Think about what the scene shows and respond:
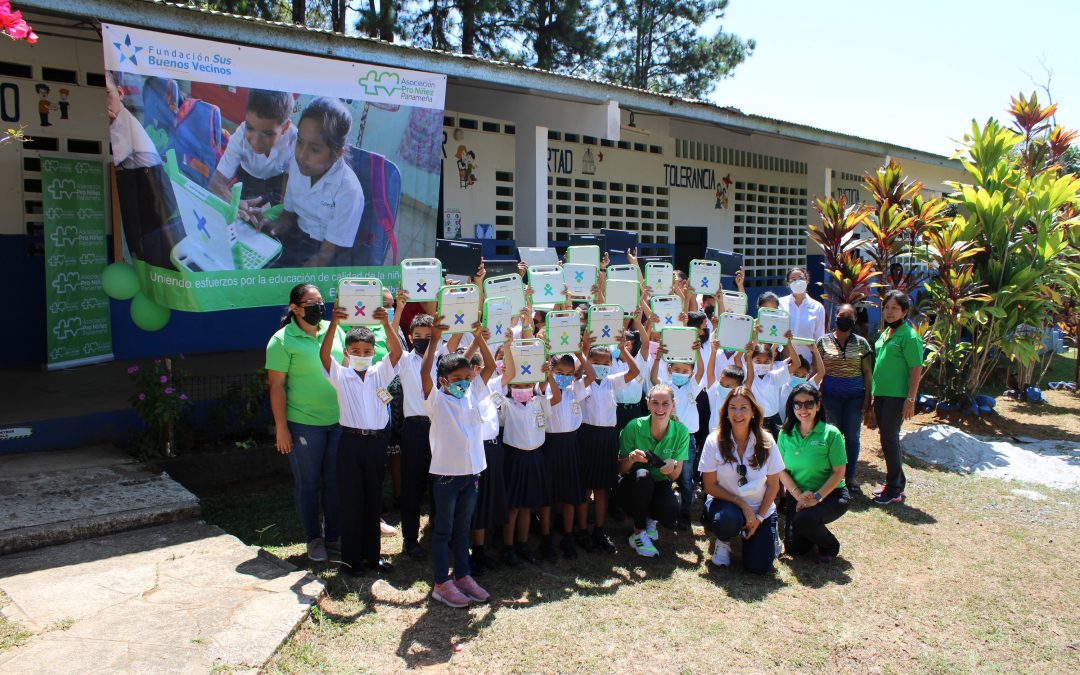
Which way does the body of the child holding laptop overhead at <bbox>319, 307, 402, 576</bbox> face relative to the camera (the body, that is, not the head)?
toward the camera

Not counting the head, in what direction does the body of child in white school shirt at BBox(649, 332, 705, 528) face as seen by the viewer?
toward the camera

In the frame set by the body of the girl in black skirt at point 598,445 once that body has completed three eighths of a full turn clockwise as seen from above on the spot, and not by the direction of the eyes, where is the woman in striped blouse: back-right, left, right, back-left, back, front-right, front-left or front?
right

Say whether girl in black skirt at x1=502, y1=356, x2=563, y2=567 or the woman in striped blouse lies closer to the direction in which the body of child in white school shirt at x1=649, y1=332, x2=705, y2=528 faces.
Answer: the girl in black skirt

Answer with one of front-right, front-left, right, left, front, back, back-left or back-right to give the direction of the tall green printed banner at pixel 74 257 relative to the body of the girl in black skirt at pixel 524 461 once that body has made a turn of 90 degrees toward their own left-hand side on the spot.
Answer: back-left

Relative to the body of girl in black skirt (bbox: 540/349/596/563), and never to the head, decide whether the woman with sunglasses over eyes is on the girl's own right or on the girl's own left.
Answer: on the girl's own left

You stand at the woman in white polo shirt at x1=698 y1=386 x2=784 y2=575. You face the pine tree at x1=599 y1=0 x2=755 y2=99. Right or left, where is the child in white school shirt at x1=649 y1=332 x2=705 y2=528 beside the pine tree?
left

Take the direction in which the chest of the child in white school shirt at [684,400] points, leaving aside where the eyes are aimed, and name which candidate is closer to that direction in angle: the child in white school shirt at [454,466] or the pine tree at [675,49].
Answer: the child in white school shirt

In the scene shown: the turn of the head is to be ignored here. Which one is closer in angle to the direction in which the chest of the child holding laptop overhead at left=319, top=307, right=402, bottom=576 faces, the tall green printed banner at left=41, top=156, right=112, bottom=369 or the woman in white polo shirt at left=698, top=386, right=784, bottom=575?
the woman in white polo shirt

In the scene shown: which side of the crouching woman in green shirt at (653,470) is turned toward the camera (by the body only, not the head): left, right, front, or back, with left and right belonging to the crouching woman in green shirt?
front
